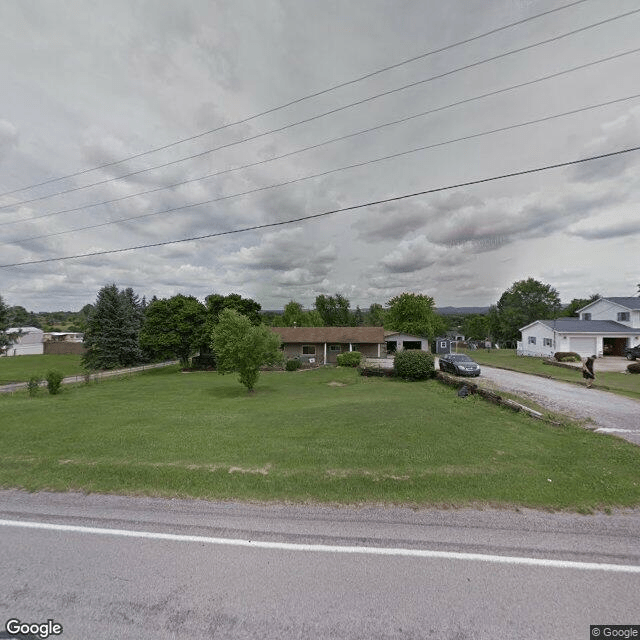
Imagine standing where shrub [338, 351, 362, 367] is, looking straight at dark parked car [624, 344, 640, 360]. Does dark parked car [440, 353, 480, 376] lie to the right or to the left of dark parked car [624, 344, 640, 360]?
right

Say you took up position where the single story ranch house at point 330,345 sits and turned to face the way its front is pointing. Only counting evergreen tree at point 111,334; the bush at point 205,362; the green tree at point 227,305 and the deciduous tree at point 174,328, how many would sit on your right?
4

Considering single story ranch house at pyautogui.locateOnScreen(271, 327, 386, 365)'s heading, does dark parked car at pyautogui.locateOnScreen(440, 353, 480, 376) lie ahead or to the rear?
ahead

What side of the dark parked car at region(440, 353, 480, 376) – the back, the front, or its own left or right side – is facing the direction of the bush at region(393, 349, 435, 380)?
right

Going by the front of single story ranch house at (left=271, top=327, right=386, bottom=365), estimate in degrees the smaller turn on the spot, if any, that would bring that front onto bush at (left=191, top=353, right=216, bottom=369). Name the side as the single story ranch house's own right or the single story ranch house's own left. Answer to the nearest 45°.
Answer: approximately 90° to the single story ranch house's own right

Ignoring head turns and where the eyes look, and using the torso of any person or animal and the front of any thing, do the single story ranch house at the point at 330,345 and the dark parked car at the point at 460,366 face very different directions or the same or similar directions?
same or similar directions

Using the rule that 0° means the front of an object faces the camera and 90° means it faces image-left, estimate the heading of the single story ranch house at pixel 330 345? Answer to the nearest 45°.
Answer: approximately 0°

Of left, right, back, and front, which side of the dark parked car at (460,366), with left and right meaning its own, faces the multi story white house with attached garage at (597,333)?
left

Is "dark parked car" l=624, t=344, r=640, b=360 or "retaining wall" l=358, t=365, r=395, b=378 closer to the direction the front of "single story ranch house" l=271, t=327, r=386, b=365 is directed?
the retaining wall

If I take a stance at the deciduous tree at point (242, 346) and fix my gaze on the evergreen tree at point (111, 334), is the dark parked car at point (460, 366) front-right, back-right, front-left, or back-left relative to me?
back-right

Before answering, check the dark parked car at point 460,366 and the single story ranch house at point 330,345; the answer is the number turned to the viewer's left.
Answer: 0

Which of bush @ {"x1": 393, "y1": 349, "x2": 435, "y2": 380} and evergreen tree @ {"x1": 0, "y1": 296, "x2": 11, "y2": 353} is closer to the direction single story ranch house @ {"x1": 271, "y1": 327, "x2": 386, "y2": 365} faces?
the bush

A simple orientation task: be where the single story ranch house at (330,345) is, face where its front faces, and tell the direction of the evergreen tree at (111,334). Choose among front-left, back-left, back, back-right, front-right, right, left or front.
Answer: right

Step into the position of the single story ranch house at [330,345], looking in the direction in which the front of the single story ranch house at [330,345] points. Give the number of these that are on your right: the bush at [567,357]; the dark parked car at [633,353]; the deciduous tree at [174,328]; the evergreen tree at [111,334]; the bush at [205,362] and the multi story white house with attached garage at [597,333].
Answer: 3
